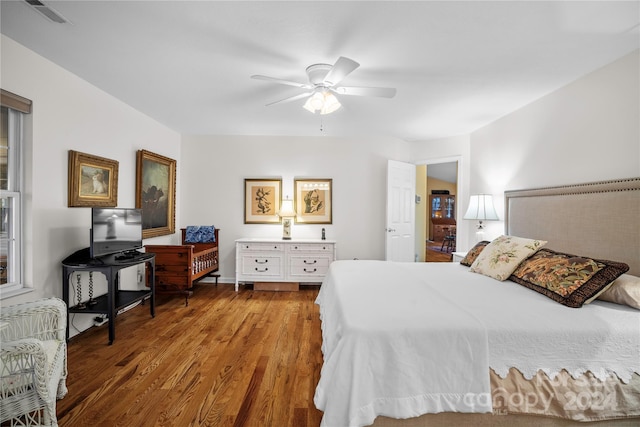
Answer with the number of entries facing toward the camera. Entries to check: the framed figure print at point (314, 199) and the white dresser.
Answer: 2

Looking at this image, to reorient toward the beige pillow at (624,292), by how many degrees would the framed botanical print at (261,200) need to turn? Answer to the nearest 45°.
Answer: approximately 45° to its left

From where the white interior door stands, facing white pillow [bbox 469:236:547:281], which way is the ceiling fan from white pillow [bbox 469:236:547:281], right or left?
right

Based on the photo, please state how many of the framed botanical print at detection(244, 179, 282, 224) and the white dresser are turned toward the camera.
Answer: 2

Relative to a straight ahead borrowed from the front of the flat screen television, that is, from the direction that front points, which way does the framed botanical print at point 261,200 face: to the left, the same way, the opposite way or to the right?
to the right

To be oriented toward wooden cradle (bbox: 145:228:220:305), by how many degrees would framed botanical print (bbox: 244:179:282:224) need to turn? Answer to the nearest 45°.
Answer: approximately 45° to its right

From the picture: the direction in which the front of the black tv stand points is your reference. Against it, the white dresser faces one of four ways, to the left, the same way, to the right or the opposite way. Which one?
to the right

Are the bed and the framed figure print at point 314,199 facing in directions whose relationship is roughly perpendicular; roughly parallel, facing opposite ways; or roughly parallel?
roughly perpendicular

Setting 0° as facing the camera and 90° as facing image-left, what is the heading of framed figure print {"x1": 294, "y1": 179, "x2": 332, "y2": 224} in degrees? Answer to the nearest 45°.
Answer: approximately 0°

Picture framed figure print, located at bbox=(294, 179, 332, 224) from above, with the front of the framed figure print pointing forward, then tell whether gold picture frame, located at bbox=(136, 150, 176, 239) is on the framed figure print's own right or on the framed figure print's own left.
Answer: on the framed figure print's own right

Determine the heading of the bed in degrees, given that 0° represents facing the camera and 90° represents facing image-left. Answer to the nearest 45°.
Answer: approximately 45°
